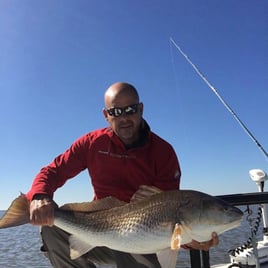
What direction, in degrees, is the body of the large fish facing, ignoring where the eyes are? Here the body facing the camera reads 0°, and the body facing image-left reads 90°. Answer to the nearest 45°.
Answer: approximately 270°

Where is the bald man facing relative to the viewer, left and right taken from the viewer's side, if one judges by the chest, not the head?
facing the viewer

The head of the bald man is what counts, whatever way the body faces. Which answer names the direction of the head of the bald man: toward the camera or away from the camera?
toward the camera
